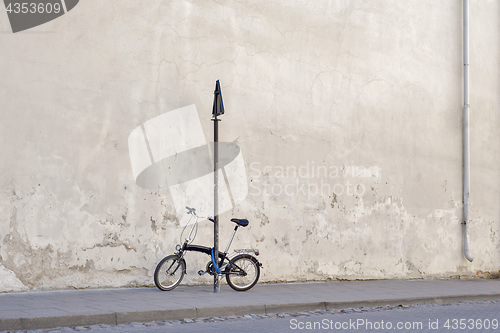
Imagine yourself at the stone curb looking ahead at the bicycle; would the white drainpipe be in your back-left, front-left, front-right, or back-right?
front-right

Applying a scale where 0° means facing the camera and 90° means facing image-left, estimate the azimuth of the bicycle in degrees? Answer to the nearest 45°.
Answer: approximately 90°

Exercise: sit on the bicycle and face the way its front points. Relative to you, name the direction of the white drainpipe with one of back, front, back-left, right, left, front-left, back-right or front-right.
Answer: back-right

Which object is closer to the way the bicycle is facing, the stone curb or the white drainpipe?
the stone curb

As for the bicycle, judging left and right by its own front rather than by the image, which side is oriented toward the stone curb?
left
